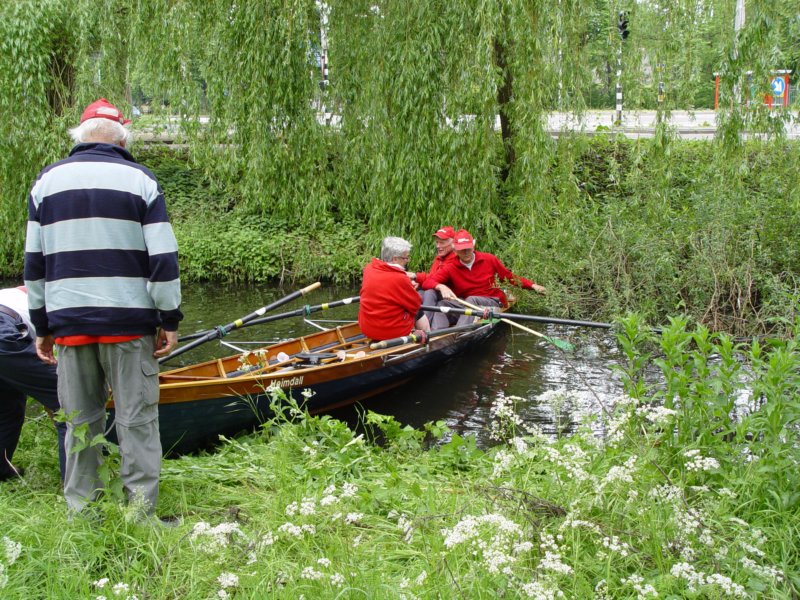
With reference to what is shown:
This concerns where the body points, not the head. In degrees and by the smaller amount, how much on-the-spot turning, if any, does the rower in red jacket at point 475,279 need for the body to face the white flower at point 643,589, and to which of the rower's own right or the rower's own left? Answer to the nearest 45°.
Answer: approximately 45° to the rower's own left

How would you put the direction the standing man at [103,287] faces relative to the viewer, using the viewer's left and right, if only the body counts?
facing away from the viewer

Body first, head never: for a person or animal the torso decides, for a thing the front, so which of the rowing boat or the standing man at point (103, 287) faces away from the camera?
the standing man

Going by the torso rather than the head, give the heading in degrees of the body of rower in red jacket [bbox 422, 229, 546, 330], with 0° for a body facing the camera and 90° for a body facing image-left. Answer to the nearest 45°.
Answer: approximately 45°

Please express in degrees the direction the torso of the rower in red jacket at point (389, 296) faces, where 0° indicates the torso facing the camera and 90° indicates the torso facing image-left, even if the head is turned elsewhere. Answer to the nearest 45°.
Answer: approximately 225°

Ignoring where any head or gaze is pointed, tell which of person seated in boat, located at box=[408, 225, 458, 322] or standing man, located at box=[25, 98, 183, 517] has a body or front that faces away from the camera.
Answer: the standing man

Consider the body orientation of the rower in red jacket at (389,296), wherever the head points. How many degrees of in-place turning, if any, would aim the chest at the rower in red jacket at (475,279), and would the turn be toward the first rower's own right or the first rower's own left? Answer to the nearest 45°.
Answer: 0° — they already face them

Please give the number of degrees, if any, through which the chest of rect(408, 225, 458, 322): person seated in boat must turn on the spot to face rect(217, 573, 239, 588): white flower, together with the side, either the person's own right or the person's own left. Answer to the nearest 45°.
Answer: approximately 45° to the person's own left

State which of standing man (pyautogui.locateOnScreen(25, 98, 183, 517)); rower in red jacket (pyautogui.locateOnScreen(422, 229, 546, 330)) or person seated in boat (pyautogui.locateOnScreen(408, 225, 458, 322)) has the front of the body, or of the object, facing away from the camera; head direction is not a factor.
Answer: the standing man

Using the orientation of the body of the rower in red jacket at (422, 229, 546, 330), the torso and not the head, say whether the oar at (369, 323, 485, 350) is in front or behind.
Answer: in front

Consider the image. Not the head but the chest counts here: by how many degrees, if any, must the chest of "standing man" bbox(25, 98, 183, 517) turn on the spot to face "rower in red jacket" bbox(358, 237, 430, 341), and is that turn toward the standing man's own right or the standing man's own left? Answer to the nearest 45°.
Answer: approximately 45° to the standing man's own right

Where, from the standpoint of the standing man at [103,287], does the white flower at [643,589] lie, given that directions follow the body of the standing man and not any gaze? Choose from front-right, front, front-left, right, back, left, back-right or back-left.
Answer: back-right

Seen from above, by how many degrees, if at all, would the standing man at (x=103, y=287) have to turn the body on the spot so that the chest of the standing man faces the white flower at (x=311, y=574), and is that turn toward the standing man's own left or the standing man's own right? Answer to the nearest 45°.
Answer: approximately 135° to the standing man's own right
